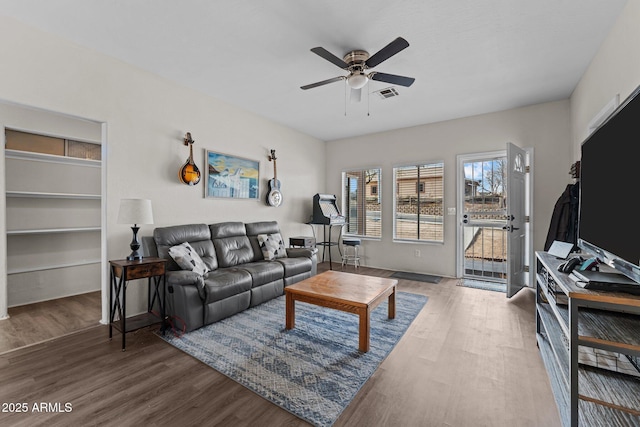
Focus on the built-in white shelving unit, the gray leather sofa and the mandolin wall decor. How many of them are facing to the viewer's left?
0

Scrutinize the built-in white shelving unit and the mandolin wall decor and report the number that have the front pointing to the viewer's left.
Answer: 0

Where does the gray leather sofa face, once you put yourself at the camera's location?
facing the viewer and to the right of the viewer

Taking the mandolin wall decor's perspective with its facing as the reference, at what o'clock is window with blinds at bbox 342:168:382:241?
The window with blinds is roughly at 10 o'clock from the mandolin wall decor.

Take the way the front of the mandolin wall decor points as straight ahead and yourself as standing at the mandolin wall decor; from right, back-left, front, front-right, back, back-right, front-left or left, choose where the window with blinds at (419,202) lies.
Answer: front-left

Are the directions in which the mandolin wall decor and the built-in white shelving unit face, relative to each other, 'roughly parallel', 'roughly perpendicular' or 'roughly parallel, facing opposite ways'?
roughly parallel

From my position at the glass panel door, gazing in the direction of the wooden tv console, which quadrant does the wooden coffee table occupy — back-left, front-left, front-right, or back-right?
front-right

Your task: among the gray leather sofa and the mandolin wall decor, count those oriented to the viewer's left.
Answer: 0

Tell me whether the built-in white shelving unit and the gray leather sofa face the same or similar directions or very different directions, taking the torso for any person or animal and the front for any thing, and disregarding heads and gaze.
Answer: same or similar directions

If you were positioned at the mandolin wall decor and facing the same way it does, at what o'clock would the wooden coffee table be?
The wooden coffee table is roughly at 12 o'clock from the mandolin wall decor.

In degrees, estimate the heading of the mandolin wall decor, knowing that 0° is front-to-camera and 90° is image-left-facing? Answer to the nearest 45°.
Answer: approximately 315°

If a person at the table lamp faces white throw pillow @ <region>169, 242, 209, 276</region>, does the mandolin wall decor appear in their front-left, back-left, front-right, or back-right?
front-left

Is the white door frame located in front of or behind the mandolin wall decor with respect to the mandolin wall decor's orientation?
in front

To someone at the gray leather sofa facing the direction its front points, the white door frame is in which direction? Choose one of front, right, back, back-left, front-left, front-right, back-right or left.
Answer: front-left

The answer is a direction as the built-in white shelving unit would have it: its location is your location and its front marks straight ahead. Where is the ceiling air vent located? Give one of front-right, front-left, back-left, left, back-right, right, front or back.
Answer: front
